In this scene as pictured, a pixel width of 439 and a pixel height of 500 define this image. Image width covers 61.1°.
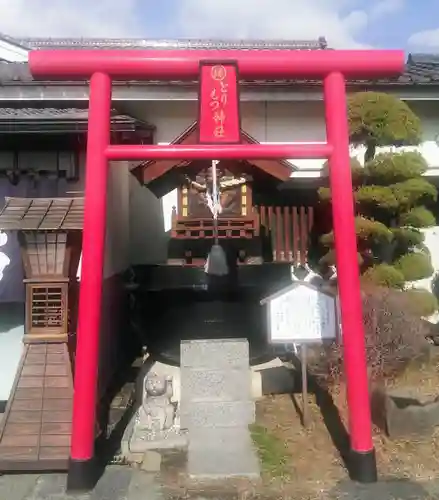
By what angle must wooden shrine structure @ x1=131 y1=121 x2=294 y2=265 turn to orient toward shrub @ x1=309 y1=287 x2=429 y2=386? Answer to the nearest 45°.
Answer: approximately 90° to its left

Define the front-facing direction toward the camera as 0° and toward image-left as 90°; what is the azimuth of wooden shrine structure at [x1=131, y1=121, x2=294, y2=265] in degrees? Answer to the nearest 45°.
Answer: approximately 0°

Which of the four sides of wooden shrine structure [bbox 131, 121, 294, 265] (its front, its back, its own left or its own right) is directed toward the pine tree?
left

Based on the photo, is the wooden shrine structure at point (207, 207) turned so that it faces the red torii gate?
yes
